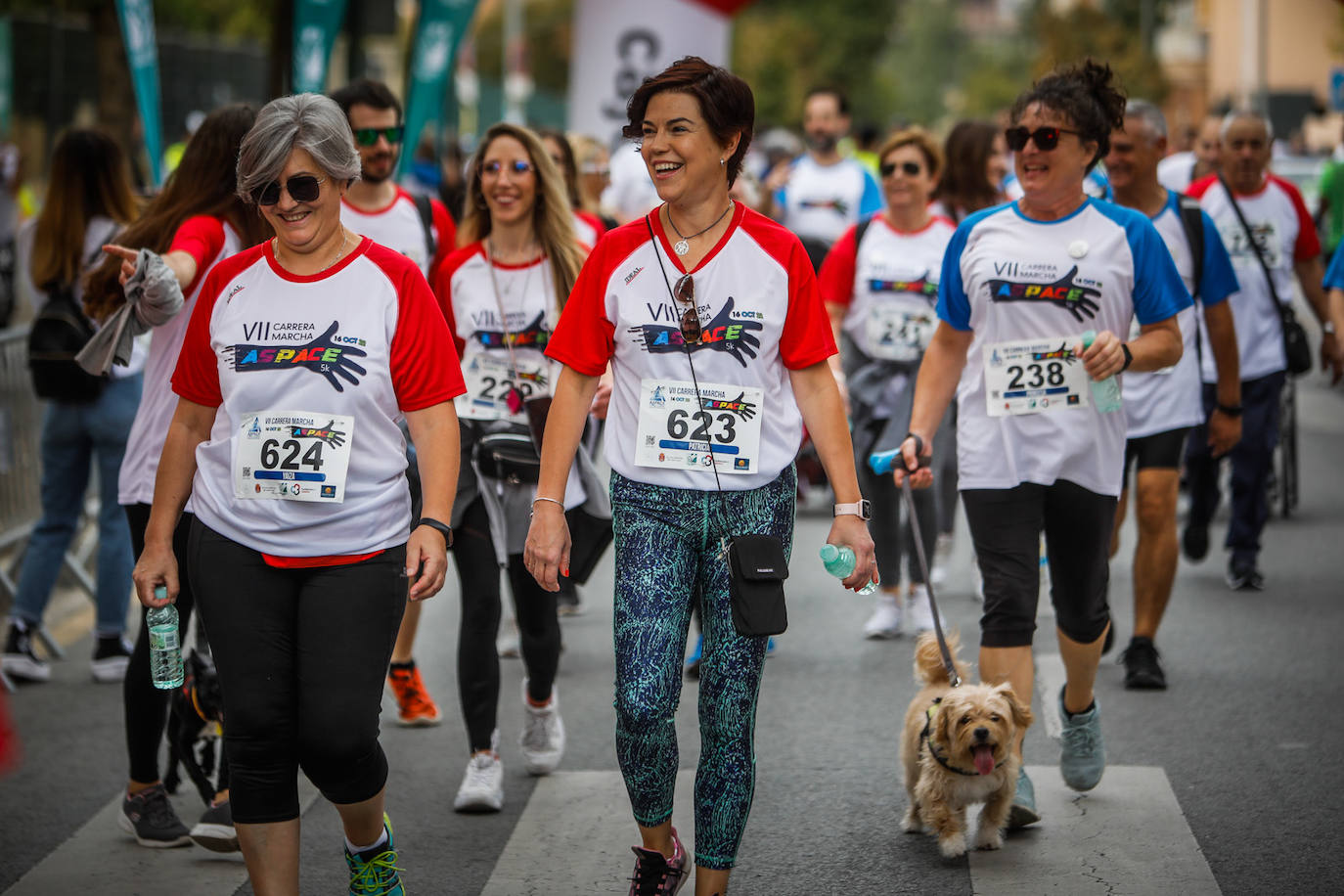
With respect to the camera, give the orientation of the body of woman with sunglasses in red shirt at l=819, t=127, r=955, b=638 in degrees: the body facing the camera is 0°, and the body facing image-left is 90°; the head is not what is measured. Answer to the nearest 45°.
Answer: approximately 0°

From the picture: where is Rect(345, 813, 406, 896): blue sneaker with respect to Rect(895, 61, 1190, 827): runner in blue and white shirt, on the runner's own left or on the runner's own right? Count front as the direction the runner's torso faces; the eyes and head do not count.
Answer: on the runner's own right

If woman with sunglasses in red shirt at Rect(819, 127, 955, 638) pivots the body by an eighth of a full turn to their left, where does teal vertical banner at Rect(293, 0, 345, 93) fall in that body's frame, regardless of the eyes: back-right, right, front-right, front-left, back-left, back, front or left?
back

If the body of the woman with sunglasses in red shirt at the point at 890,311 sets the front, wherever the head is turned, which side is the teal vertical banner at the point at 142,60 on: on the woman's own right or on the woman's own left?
on the woman's own right

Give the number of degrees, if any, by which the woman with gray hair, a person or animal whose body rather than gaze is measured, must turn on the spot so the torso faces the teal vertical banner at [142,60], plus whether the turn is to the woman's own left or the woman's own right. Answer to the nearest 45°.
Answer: approximately 180°

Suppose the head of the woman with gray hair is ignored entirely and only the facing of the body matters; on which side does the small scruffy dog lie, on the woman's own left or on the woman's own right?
on the woman's own left

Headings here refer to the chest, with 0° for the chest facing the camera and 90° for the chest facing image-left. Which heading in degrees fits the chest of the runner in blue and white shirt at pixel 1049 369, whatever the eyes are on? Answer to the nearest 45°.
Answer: approximately 0°

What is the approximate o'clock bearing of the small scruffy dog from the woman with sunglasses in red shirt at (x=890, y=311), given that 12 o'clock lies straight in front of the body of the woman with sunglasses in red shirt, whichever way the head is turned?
The small scruffy dog is roughly at 12 o'clock from the woman with sunglasses in red shirt.

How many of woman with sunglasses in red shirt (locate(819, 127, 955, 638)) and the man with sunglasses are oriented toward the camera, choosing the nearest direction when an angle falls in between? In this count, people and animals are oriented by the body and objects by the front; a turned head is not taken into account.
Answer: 2
